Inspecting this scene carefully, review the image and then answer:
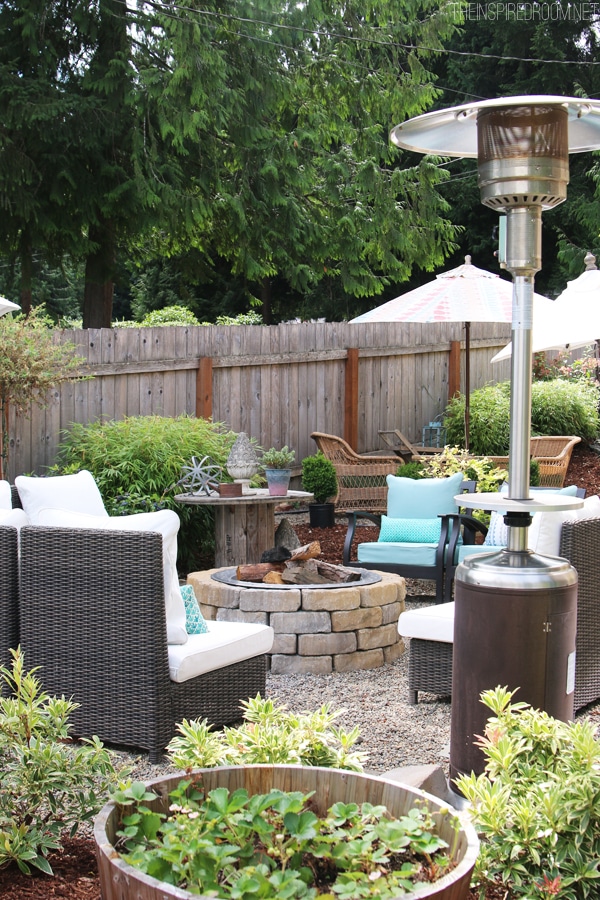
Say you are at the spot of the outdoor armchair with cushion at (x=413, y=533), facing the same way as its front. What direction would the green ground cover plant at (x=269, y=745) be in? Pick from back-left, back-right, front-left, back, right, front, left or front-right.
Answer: front-left

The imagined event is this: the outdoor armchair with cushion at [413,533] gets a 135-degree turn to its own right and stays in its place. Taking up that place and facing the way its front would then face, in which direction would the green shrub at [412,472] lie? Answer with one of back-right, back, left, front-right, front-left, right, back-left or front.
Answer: front

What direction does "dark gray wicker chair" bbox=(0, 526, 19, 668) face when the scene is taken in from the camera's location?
facing away from the viewer and to the right of the viewer

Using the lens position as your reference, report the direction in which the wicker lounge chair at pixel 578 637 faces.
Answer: facing away from the viewer and to the left of the viewer

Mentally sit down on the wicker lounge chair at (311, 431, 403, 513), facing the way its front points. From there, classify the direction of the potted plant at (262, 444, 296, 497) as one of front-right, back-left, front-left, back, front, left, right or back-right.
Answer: right

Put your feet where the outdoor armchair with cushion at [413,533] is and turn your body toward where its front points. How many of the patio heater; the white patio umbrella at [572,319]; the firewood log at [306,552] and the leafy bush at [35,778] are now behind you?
1

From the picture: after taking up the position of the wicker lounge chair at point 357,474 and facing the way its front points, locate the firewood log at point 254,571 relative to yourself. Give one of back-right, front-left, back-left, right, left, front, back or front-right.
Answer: right

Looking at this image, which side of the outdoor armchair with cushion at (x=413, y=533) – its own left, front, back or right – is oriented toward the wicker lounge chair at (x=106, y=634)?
front

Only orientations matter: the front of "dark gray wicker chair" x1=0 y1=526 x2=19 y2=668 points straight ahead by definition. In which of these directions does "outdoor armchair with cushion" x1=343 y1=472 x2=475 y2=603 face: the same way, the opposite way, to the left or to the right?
the opposite way

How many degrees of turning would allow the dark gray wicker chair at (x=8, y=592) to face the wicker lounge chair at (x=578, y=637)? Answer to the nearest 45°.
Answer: approximately 45° to its right
